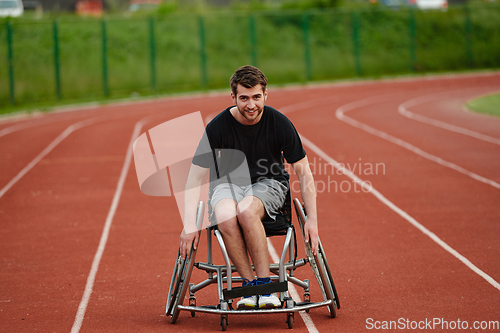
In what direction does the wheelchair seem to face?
toward the camera

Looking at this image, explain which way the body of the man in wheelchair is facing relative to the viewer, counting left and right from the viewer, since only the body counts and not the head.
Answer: facing the viewer
